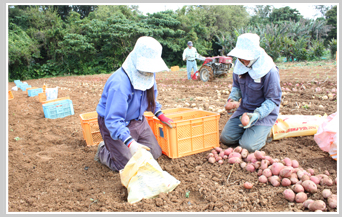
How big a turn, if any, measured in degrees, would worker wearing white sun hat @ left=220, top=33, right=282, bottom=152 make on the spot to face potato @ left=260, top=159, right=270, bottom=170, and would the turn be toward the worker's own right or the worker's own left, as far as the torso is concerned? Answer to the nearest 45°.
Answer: approximately 45° to the worker's own left

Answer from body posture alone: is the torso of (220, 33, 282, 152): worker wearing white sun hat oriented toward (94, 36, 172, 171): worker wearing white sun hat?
yes

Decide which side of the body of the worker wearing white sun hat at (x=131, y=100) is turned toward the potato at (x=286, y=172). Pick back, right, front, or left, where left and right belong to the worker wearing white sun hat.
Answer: front

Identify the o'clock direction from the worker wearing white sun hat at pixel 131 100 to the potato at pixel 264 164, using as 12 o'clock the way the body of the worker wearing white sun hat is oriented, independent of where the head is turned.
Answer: The potato is roughly at 11 o'clock from the worker wearing white sun hat.

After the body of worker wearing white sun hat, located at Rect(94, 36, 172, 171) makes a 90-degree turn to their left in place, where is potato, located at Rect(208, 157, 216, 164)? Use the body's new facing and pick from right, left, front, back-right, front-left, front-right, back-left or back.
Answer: front-right

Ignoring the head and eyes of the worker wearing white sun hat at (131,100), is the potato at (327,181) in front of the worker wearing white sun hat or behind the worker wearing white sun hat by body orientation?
in front

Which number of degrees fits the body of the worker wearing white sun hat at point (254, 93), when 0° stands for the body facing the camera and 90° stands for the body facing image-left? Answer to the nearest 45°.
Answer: approximately 45°

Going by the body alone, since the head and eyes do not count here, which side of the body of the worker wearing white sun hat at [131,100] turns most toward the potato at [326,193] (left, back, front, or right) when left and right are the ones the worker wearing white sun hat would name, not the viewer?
front

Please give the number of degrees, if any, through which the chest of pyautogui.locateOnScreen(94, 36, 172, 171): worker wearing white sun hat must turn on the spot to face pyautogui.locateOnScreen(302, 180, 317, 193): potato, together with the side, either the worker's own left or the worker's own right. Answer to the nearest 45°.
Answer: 0° — they already face it

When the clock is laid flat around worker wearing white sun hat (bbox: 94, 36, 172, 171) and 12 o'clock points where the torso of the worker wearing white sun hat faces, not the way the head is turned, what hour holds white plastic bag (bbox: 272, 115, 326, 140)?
The white plastic bag is roughly at 10 o'clock from the worker wearing white sun hat.

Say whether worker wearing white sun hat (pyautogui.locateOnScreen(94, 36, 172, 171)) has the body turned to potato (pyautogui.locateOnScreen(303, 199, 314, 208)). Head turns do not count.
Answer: yes

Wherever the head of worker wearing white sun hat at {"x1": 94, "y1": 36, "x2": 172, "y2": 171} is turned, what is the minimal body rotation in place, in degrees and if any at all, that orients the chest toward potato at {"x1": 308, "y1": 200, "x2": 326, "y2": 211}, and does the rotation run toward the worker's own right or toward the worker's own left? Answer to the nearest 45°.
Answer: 0° — they already face it

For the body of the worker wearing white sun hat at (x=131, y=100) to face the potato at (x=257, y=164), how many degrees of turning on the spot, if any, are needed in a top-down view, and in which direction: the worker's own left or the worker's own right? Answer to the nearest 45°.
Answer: approximately 45° to the worker's own left

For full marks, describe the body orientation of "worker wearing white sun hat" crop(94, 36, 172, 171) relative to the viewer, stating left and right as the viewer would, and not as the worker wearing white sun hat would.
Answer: facing the viewer and to the right of the viewer
